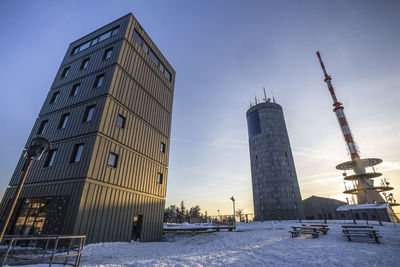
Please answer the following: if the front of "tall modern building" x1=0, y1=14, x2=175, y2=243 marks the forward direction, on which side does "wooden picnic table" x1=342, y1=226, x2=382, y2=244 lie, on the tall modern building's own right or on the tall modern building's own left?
on the tall modern building's own left

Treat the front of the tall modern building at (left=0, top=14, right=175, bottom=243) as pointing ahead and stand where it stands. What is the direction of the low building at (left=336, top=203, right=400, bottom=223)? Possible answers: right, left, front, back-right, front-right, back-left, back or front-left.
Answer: back-left

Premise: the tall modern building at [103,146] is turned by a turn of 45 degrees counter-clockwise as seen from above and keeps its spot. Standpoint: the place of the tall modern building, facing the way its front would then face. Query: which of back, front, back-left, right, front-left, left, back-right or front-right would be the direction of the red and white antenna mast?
left

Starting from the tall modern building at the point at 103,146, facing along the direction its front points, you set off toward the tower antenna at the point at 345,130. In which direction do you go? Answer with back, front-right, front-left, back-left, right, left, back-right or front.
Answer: back-left

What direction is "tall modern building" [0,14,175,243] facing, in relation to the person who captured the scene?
facing the viewer and to the left of the viewer
